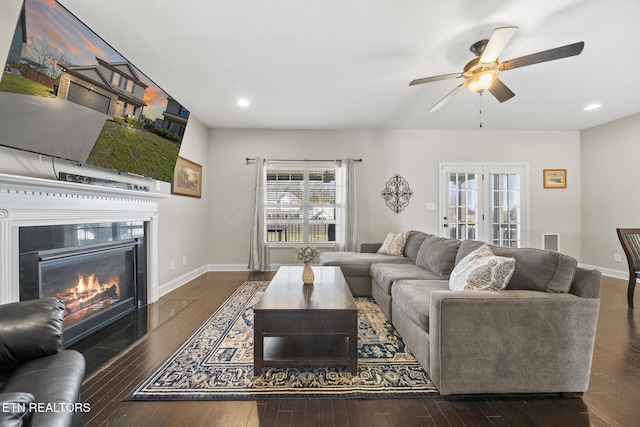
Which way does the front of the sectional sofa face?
to the viewer's left

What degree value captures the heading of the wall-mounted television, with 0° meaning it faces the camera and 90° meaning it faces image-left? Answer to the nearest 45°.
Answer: approximately 315°

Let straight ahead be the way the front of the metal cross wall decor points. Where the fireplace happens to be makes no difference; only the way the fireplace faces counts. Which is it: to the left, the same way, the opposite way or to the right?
to the left

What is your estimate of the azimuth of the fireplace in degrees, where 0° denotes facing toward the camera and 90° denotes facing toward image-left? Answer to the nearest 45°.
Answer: approximately 315°

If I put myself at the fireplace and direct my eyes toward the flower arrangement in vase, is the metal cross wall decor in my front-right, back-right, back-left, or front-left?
front-left

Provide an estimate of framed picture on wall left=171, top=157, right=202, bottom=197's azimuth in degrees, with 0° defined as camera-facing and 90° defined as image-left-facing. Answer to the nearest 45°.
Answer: approximately 315°

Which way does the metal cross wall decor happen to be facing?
toward the camera

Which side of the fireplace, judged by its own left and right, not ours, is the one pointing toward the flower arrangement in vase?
front

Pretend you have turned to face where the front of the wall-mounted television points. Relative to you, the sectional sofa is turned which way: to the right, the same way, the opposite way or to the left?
the opposite way

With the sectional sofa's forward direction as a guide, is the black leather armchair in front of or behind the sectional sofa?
in front

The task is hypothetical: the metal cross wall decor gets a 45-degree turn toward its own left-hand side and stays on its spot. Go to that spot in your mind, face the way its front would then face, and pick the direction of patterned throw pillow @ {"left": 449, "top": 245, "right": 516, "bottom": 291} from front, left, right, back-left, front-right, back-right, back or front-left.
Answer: front-right

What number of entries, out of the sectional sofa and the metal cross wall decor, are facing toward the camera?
1

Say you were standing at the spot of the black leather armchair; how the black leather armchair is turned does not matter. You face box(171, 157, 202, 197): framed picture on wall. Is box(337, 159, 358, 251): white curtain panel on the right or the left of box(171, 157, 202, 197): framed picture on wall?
right

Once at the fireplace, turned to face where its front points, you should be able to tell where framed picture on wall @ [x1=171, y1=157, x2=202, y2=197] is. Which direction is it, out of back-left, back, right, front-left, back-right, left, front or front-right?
left

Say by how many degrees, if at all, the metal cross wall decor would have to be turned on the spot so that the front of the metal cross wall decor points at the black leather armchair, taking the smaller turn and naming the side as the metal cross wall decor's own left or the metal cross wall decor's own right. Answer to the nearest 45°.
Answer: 0° — it already faces it

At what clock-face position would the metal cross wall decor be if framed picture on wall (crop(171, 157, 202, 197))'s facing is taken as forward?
The metal cross wall decor is roughly at 11 o'clock from the framed picture on wall.

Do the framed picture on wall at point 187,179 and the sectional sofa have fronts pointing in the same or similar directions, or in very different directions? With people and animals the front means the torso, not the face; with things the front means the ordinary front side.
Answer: very different directions

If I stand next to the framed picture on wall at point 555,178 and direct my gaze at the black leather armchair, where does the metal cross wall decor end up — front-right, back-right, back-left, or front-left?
front-right

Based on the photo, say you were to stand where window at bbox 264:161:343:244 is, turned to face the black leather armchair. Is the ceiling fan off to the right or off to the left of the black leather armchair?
left

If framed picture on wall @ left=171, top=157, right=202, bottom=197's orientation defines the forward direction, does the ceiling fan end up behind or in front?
in front

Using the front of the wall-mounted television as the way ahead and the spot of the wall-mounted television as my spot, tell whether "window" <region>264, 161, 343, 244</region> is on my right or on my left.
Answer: on my left

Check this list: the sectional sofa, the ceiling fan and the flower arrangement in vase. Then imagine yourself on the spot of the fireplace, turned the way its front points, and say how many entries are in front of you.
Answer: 3
